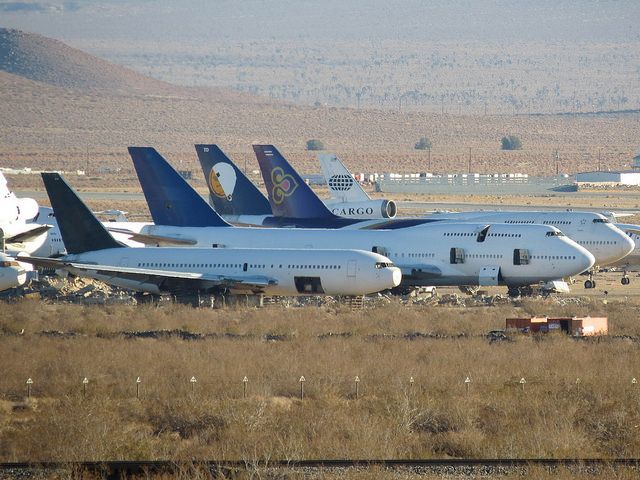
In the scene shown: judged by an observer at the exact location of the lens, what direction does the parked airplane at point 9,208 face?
facing to the right of the viewer
